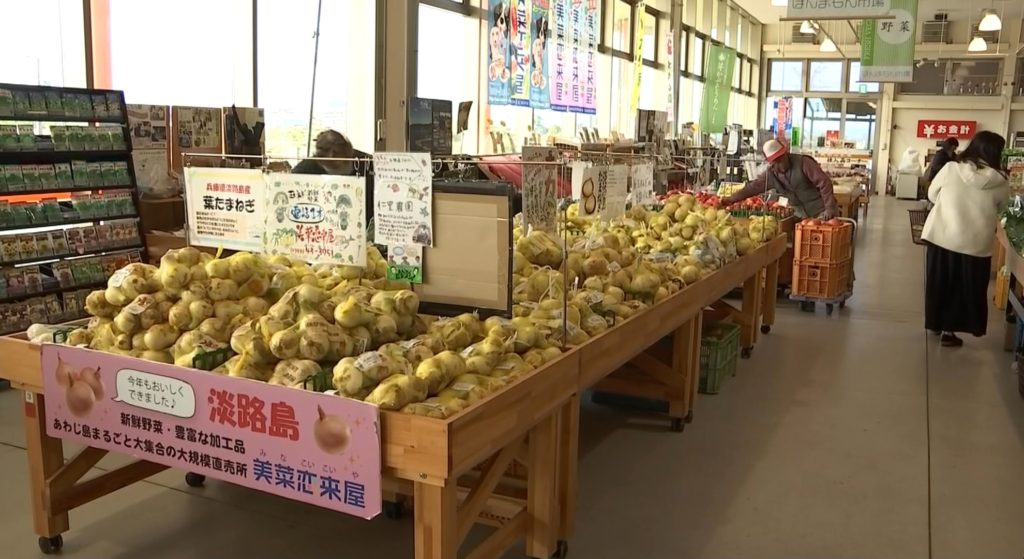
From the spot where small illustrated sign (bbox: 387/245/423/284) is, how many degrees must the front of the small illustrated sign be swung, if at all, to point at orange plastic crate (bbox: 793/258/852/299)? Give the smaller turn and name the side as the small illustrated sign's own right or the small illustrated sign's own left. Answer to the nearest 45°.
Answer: approximately 135° to the small illustrated sign's own left

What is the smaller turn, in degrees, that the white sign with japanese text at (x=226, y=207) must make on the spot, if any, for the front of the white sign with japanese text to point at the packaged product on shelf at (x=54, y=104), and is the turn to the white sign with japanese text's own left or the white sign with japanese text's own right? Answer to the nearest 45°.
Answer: approximately 90° to the white sign with japanese text's own right

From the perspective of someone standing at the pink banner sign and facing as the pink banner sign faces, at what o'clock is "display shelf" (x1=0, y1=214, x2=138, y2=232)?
The display shelf is roughly at 4 o'clock from the pink banner sign.

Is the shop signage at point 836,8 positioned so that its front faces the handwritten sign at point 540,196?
yes

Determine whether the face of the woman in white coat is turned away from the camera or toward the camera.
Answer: away from the camera

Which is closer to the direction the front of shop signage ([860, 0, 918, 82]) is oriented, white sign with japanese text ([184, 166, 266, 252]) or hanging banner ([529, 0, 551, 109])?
the white sign with japanese text
